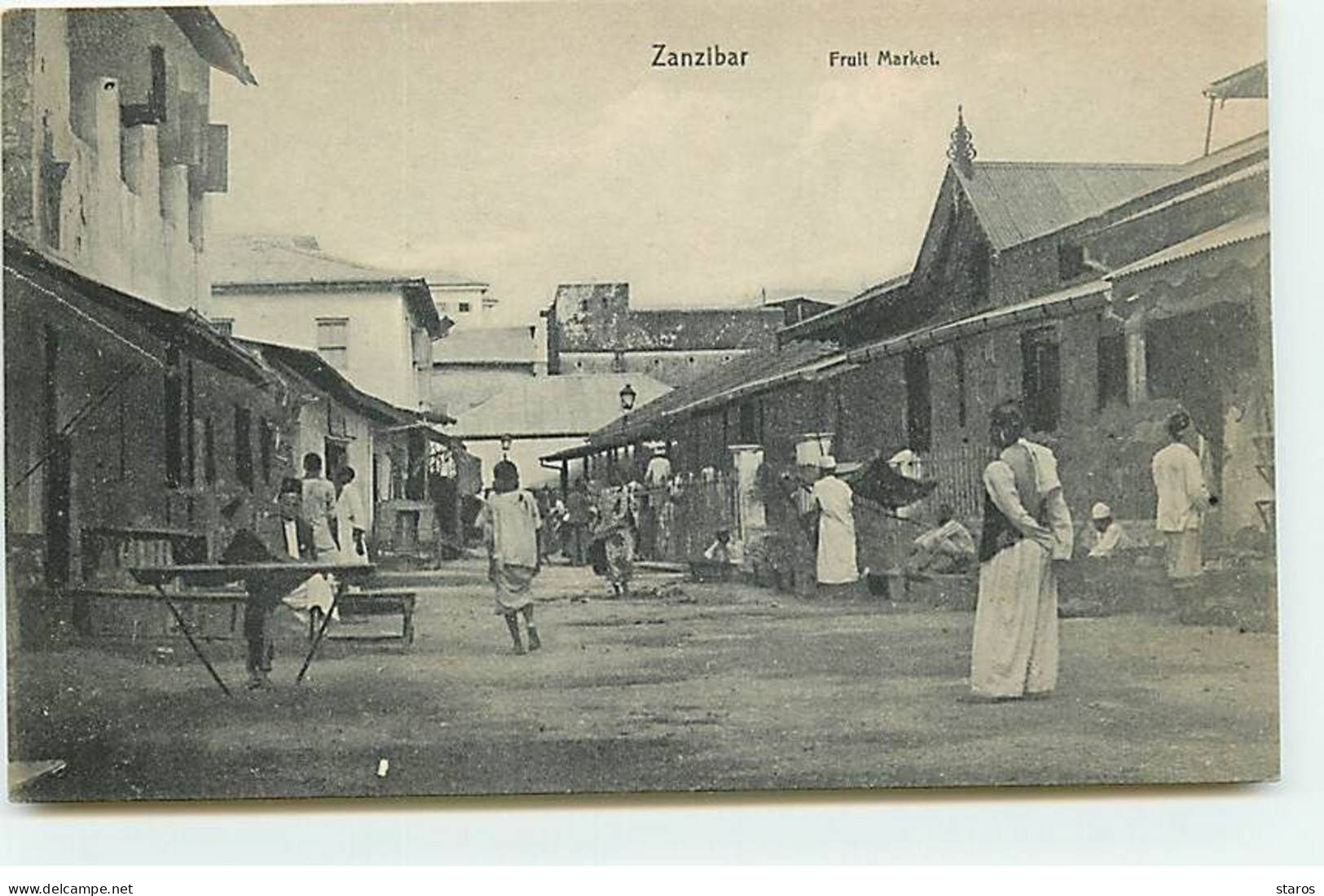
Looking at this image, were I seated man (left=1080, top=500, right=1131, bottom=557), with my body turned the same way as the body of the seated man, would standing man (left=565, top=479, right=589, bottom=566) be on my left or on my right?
on my right

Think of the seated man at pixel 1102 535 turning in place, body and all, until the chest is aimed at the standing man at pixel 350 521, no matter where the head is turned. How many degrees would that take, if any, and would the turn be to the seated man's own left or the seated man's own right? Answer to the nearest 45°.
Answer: approximately 90° to the seated man's own right

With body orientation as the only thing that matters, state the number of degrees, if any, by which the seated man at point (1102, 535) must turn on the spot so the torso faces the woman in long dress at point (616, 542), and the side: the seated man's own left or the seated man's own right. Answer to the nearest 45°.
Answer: approximately 90° to the seated man's own right

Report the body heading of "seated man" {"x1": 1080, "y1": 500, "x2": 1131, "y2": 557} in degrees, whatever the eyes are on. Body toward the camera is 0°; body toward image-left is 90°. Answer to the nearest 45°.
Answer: approximately 0°
